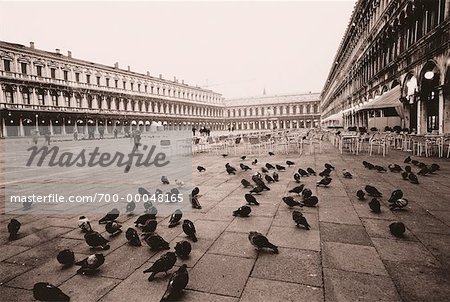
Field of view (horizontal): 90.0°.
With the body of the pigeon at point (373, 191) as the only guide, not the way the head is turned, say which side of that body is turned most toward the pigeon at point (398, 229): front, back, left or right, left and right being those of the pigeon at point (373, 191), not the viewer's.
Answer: left

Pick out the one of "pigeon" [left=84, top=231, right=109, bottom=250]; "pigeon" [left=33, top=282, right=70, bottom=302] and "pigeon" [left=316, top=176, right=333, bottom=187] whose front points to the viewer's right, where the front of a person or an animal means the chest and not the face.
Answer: "pigeon" [left=316, top=176, right=333, bottom=187]

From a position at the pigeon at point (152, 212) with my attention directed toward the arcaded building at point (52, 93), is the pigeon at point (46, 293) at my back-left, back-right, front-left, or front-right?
back-left

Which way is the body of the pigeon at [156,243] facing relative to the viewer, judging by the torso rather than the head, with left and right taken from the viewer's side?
facing to the left of the viewer

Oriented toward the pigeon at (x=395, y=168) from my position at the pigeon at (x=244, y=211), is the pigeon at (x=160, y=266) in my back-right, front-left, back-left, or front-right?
back-right

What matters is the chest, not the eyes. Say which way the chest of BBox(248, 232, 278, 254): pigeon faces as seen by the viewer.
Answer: to the viewer's left

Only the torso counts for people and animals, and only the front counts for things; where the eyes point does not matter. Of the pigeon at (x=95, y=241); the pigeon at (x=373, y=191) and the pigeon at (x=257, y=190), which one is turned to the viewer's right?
the pigeon at (x=257, y=190)

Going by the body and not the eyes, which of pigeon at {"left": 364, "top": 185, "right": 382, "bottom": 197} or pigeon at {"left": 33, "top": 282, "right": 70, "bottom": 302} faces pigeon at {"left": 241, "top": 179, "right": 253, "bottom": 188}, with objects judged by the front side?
pigeon at {"left": 364, "top": 185, "right": 382, "bottom": 197}

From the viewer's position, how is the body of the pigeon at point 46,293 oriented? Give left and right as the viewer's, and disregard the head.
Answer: facing to the left of the viewer
